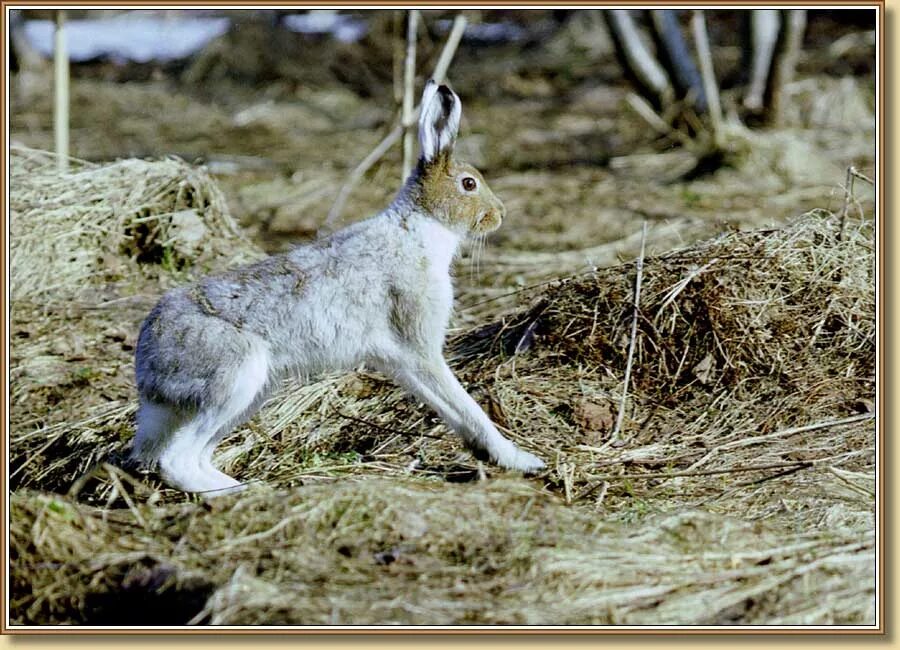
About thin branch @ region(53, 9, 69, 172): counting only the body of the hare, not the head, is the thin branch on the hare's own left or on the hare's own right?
on the hare's own left

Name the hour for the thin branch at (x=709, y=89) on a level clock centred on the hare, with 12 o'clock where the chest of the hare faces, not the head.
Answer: The thin branch is roughly at 10 o'clock from the hare.

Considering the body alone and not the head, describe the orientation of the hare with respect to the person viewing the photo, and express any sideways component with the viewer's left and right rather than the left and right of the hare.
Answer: facing to the right of the viewer

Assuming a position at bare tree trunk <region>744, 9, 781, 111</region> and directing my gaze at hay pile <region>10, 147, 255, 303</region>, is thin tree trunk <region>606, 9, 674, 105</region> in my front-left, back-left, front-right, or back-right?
front-right

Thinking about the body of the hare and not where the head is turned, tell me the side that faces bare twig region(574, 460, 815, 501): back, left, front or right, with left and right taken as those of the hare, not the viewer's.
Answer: front

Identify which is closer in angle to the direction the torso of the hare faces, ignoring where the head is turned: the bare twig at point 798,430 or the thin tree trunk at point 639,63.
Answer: the bare twig

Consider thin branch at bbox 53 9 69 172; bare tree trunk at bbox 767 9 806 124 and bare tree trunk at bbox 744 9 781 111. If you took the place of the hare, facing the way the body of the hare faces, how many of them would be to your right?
0

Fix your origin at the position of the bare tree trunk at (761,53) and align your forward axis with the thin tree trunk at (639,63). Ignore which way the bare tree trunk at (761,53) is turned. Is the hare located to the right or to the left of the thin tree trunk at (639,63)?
left

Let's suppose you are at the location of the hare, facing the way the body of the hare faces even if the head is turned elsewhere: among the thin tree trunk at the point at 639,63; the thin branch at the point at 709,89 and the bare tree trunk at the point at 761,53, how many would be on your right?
0

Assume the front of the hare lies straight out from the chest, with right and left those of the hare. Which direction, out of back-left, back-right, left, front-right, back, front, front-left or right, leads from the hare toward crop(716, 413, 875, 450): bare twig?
front

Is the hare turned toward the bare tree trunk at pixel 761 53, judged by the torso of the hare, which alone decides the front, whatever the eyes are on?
no

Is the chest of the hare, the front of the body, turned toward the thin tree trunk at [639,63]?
no

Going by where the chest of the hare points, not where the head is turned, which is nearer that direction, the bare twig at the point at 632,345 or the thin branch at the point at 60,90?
the bare twig
